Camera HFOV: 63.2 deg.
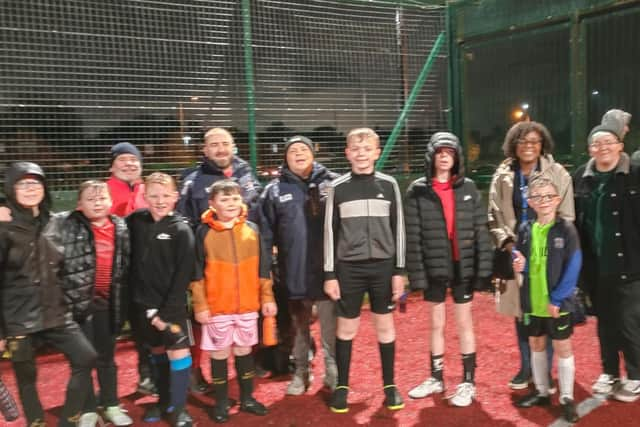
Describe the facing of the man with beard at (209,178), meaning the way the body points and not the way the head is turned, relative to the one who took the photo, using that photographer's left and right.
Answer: facing the viewer

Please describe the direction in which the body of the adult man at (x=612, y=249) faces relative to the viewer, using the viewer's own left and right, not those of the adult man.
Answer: facing the viewer and to the left of the viewer

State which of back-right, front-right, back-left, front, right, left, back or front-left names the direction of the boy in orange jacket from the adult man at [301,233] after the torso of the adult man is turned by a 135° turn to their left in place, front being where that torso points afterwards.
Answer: back

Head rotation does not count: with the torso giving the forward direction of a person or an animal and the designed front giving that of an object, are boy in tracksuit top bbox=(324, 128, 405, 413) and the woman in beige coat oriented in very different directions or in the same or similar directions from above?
same or similar directions

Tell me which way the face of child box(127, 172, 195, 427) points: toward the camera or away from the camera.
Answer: toward the camera

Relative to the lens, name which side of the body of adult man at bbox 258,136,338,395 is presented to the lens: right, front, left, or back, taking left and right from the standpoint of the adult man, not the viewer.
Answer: front

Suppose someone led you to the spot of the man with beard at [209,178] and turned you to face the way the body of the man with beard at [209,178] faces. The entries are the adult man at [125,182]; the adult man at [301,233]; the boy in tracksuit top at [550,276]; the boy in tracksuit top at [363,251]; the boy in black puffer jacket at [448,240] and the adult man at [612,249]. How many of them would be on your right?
1

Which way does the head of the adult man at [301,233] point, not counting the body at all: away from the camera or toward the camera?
toward the camera

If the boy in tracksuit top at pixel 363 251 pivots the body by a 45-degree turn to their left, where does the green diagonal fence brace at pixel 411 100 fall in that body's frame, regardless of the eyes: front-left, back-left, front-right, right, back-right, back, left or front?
back-left

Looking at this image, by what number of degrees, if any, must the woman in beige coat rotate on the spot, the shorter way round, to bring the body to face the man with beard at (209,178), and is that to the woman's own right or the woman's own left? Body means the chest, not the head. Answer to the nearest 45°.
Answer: approximately 90° to the woman's own right

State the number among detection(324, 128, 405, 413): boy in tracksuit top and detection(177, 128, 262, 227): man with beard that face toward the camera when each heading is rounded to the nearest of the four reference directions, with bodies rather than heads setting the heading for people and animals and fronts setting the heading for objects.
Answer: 2

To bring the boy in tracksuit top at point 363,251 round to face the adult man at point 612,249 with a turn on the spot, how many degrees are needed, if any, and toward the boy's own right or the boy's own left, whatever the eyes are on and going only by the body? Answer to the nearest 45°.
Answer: approximately 90° to the boy's own left

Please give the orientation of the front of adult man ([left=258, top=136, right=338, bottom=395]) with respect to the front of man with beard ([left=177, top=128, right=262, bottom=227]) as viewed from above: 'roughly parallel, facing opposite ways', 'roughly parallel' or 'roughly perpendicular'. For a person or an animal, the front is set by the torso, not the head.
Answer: roughly parallel

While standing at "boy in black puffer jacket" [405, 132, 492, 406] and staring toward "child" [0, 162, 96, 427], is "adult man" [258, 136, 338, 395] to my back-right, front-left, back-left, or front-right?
front-right

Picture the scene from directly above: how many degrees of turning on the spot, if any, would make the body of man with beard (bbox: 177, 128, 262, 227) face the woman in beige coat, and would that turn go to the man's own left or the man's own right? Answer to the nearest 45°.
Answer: approximately 90° to the man's own left

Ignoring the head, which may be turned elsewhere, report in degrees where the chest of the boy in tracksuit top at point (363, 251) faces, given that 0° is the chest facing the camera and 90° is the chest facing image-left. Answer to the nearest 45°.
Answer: approximately 0°
